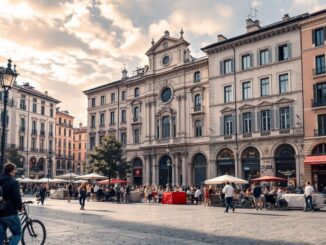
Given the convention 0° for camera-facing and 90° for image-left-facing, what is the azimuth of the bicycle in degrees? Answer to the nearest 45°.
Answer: approximately 270°

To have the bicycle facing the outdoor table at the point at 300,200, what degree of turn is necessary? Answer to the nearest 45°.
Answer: approximately 45° to its left

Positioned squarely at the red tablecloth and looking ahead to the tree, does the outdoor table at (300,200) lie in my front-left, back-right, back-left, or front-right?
back-right

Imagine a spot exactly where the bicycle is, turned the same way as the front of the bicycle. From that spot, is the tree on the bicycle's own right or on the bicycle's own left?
on the bicycle's own left

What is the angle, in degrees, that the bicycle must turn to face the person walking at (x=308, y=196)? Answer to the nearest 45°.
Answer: approximately 45° to its left

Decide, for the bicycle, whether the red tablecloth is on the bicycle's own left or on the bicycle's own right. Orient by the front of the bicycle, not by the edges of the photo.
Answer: on the bicycle's own left
